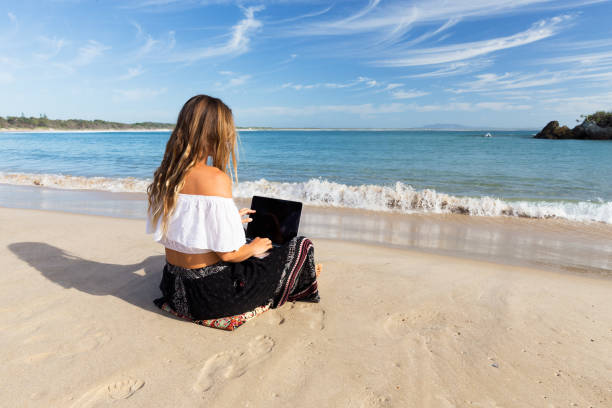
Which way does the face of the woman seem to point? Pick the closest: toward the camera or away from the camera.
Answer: away from the camera

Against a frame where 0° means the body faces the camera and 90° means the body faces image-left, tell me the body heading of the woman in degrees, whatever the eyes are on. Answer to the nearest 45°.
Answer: approximately 225°

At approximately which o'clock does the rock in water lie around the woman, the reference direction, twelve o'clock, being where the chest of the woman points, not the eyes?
The rock in water is roughly at 12 o'clock from the woman.

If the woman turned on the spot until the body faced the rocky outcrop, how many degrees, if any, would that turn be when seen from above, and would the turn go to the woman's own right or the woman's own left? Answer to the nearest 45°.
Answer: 0° — they already face it
